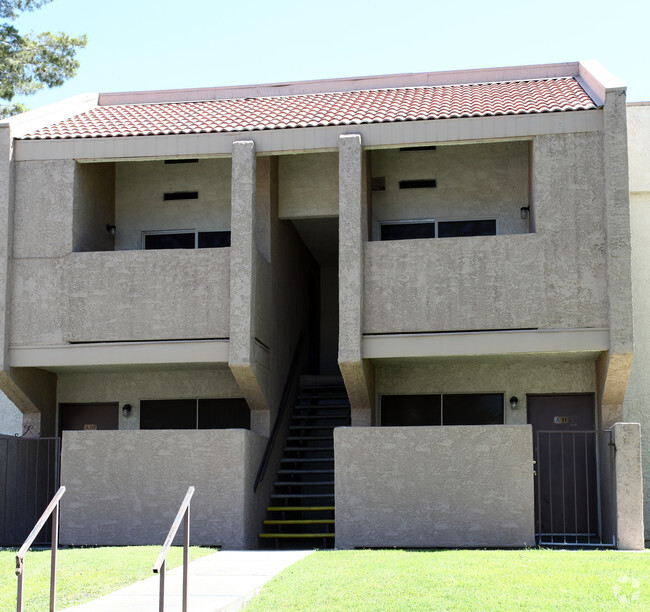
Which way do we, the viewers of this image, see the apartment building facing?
facing the viewer

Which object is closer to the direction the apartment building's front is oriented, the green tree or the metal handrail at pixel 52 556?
the metal handrail

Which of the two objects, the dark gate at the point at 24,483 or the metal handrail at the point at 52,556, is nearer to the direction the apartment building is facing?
the metal handrail

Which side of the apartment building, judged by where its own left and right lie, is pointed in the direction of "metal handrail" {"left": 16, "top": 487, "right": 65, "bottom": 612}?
front

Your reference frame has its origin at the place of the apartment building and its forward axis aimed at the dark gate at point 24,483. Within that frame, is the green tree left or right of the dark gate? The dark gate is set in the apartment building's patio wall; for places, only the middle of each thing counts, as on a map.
right

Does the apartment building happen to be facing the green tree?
no
